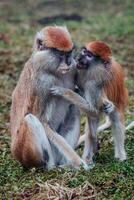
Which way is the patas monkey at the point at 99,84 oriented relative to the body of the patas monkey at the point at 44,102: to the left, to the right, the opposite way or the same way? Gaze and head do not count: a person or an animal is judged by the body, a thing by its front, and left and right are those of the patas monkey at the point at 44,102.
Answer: to the right

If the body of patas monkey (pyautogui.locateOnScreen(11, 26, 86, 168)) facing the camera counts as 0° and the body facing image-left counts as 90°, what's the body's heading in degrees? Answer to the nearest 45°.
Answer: approximately 315°
